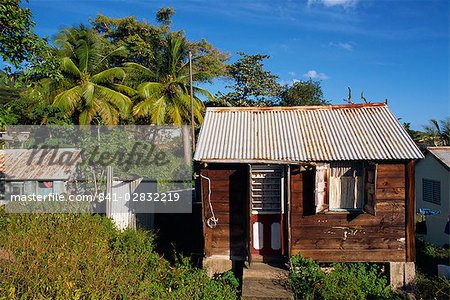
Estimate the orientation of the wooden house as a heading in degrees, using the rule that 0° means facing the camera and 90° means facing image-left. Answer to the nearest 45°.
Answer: approximately 0°

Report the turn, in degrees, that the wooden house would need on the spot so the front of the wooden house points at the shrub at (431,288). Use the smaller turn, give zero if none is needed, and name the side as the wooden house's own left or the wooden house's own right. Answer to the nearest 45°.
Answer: approximately 90° to the wooden house's own left

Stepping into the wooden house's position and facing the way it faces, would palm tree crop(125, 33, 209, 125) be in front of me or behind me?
behind

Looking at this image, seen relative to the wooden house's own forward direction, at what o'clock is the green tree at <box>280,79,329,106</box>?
The green tree is roughly at 6 o'clock from the wooden house.

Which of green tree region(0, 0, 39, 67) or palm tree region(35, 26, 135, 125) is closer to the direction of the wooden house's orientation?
the green tree

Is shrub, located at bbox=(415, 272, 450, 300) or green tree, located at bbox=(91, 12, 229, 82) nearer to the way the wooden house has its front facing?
the shrub

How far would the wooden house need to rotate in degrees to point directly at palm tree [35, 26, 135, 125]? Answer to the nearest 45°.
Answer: approximately 135° to its right

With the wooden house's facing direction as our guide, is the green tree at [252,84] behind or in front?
behind
